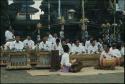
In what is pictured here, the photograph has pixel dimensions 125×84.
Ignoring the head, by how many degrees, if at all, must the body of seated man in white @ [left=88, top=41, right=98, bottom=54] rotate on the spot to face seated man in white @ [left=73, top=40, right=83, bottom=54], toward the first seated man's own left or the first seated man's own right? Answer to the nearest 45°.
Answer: approximately 45° to the first seated man's own right

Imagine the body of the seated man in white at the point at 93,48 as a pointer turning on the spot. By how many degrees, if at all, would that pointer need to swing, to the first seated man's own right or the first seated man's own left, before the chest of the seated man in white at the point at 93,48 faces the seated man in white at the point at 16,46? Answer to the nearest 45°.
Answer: approximately 45° to the first seated man's own right

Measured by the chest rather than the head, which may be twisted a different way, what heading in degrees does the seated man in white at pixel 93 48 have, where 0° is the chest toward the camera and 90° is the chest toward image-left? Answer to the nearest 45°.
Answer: approximately 0°

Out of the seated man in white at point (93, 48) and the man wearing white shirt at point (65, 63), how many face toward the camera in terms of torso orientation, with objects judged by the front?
1
